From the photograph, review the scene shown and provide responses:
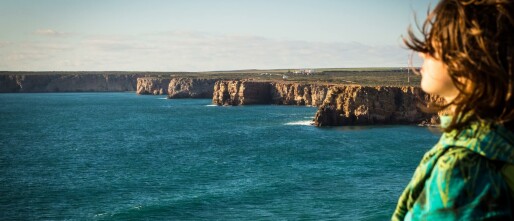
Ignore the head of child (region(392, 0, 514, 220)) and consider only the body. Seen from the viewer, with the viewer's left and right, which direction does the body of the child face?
facing to the left of the viewer

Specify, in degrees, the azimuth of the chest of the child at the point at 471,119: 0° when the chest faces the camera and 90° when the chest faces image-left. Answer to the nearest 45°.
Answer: approximately 90°
